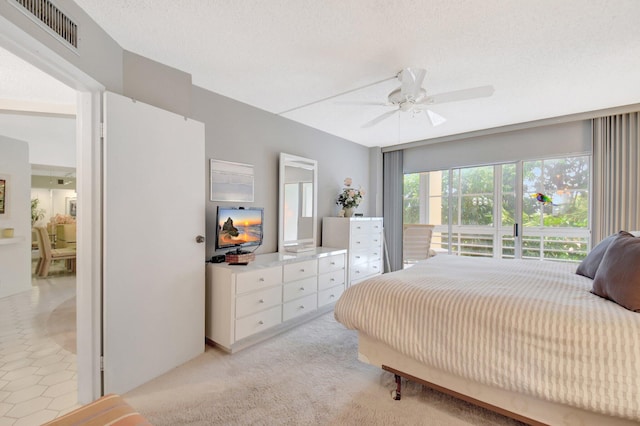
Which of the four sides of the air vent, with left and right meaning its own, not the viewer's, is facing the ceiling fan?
front

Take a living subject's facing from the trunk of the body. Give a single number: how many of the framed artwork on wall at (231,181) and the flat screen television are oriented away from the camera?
0

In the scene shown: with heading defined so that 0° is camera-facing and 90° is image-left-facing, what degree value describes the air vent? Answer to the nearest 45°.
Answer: approximately 315°

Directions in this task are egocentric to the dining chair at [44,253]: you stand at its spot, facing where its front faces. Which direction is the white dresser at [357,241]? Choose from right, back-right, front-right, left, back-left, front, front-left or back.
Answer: front-right

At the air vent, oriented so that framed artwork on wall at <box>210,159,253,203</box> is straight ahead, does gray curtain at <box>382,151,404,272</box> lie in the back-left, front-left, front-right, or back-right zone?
front-right

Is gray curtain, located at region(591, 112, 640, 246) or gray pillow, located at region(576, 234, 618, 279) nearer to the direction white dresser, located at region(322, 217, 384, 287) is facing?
the gray pillow

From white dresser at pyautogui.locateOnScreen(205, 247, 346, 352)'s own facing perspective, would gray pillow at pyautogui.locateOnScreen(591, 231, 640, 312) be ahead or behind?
ahead

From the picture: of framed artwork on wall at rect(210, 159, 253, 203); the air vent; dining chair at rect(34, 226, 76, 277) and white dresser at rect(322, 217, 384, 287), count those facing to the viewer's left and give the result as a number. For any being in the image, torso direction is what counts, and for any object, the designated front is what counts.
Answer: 0

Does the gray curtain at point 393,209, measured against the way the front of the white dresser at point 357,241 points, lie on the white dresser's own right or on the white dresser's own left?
on the white dresser's own left

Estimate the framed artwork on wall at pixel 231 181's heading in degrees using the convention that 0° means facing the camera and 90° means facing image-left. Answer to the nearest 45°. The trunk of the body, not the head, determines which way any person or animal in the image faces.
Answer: approximately 315°

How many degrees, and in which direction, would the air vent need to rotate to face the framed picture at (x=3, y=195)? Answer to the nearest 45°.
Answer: approximately 135° to its left

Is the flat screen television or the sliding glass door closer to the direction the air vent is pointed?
the sliding glass door

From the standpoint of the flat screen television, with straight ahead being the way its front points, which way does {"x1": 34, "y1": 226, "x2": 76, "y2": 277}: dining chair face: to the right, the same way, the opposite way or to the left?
to the left

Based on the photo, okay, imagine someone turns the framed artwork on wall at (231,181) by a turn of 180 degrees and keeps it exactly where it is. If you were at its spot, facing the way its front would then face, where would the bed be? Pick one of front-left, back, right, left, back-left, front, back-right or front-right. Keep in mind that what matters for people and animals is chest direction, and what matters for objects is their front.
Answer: back

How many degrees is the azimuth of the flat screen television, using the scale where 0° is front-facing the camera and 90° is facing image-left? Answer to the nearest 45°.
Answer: approximately 315°

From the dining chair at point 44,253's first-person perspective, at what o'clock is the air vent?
The air vent is roughly at 3 o'clock from the dining chair.
